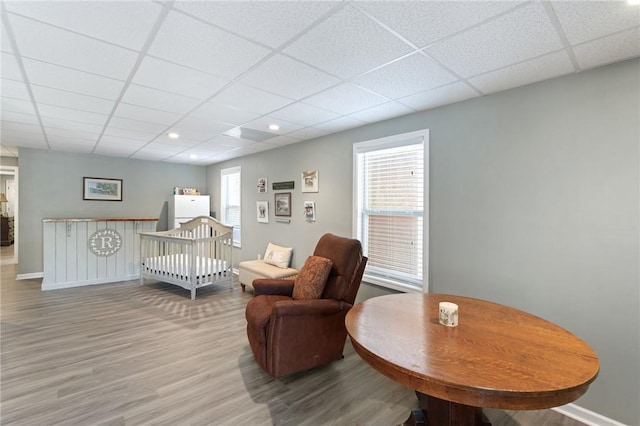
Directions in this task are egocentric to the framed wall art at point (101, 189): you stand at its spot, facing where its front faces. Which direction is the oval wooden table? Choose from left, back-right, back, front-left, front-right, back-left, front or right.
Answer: front

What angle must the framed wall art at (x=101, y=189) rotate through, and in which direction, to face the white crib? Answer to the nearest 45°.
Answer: approximately 45° to its left

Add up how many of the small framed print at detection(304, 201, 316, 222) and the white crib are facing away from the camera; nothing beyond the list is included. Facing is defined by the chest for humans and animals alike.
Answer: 0

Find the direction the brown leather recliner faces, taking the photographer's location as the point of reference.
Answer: facing the viewer and to the left of the viewer

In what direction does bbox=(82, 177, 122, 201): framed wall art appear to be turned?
toward the camera

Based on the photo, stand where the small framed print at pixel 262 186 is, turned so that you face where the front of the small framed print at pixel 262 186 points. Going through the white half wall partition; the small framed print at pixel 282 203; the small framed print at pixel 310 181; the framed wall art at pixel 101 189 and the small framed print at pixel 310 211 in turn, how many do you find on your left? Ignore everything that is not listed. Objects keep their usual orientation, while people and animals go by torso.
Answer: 3

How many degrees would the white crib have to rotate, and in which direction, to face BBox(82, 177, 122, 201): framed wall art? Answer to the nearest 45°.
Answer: approximately 90° to its right

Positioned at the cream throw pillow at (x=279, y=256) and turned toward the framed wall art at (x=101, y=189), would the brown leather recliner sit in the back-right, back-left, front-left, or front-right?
back-left

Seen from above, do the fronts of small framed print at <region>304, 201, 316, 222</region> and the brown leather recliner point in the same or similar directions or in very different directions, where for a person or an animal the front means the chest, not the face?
same or similar directions

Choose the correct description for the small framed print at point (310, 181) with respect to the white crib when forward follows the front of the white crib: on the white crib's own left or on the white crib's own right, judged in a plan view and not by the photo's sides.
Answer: on the white crib's own left

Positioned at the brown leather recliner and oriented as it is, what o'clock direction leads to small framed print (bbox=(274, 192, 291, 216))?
The small framed print is roughly at 4 o'clock from the brown leather recliner.

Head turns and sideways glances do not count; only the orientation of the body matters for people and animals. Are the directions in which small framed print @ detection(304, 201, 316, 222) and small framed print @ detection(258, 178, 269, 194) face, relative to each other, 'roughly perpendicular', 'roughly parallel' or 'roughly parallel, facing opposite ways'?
roughly parallel

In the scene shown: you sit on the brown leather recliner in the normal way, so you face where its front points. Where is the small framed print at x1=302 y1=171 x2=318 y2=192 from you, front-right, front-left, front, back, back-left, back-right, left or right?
back-right

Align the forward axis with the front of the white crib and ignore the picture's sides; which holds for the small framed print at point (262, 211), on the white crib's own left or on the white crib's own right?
on the white crib's own left

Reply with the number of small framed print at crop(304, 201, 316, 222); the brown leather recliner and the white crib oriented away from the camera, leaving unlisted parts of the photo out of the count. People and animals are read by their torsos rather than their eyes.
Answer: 0

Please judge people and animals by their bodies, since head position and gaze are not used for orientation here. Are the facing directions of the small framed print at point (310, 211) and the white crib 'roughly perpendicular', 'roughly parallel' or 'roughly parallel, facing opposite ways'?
roughly parallel

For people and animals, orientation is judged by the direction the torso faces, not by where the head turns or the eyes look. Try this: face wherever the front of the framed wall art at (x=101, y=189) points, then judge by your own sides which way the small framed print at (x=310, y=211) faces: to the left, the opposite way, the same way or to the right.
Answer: to the right

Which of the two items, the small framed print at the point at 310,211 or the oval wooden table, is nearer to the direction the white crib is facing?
the oval wooden table
